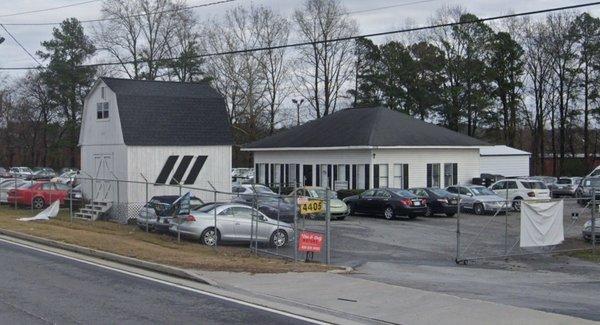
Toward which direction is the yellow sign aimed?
toward the camera

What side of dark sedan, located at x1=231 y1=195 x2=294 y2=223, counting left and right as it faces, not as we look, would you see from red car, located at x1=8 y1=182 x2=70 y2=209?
back

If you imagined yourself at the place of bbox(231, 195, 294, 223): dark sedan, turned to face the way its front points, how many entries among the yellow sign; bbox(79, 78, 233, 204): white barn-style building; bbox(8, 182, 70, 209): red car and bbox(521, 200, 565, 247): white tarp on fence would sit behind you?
2

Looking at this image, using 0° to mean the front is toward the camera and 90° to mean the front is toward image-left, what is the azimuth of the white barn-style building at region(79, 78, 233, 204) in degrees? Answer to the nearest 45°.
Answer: approximately 45°

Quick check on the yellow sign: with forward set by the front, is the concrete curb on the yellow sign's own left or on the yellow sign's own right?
on the yellow sign's own right

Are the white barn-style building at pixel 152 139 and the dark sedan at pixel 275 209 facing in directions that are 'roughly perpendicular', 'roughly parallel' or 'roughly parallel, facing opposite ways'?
roughly parallel, facing opposite ways

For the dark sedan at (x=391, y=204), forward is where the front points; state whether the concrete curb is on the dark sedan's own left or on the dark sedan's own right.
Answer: on the dark sedan's own left

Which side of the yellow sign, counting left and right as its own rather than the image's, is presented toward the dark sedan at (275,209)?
back

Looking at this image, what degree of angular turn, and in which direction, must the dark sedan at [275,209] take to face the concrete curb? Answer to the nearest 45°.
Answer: approximately 90° to its right

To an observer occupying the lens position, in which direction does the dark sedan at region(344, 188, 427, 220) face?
facing away from the viewer and to the left of the viewer

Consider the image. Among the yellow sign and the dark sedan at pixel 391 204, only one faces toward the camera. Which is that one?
the yellow sign
